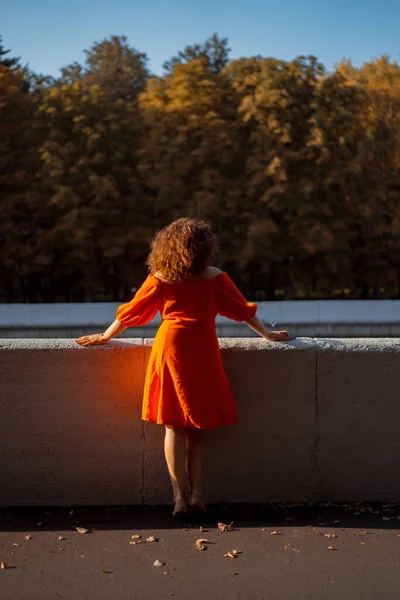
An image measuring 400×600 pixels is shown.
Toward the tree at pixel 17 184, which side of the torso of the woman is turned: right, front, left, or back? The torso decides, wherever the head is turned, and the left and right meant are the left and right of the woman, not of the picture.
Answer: front

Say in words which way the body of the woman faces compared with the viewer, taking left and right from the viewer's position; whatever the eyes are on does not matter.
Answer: facing away from the viewer

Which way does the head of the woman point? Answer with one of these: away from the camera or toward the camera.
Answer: away from the camera

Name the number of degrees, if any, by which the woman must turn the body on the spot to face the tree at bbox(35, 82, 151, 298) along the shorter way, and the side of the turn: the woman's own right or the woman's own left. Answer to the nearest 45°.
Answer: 0° — they already face it
